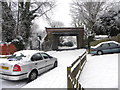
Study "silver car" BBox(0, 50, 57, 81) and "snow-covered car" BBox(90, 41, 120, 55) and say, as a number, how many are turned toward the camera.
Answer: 0

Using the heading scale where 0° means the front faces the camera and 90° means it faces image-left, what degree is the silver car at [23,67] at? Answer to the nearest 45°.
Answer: approximately 225°

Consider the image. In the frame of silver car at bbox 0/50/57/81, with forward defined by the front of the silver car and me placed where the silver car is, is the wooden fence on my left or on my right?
on my right

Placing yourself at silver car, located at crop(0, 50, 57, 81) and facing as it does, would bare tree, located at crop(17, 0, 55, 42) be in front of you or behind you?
in front

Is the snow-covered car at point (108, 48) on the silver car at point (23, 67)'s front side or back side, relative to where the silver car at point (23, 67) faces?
on the front side

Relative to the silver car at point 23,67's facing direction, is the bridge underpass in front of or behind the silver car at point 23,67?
in front
